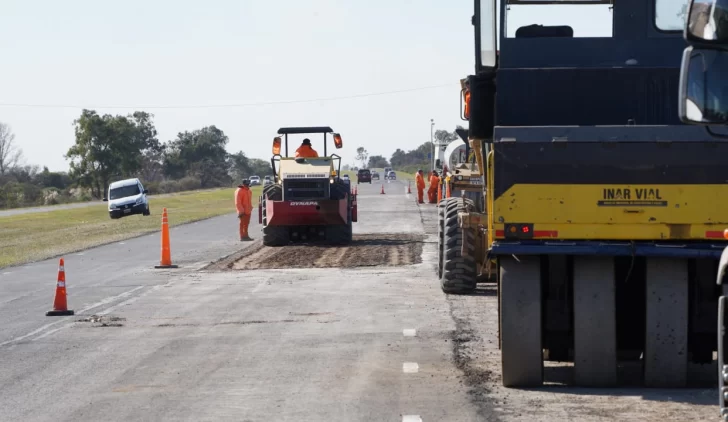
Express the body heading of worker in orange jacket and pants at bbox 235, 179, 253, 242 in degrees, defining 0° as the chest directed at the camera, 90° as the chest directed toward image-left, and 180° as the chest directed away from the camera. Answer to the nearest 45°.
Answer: approximately 270°

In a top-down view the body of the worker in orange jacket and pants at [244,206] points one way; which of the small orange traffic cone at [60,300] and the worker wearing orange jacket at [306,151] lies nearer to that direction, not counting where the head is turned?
the worker wearing orange jacket

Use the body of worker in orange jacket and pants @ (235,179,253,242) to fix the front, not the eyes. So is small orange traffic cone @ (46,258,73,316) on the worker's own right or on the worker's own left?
on the worker's own right

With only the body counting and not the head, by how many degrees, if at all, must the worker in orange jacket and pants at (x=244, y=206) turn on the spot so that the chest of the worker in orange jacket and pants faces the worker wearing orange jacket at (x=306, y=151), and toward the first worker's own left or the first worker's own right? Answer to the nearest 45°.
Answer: approximately 45° to the first worker's own right
